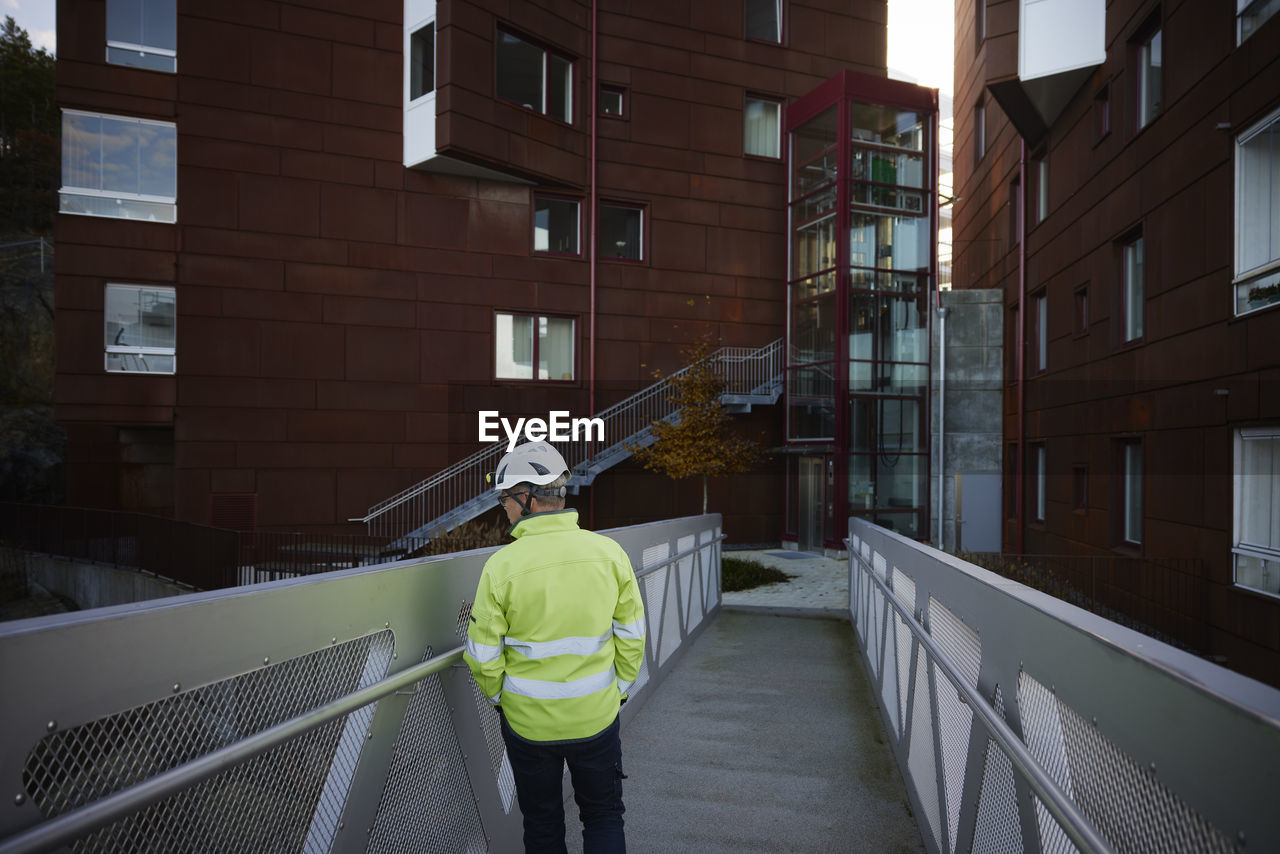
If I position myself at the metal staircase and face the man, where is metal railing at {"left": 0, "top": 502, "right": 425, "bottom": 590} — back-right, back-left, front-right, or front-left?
front-right

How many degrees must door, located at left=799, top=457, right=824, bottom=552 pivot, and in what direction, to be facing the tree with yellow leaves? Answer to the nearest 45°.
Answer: approximately 45° to its right

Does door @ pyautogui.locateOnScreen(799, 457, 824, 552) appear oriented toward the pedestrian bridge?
yes

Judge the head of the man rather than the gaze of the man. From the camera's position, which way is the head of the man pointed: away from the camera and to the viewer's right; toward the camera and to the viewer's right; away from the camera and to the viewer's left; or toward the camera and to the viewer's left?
away from the camera and to the viewer's left

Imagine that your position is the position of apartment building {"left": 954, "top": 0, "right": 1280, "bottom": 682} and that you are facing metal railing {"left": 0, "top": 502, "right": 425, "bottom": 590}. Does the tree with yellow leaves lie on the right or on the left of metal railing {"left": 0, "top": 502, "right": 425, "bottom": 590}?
right

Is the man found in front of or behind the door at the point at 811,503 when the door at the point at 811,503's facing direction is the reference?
in front

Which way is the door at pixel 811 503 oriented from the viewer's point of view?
toward the camera

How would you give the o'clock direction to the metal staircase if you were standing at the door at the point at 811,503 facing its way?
The metal staircase is roughly at 2 o'clock from the door.

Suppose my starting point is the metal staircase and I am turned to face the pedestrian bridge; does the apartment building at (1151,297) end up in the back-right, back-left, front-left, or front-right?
front-left

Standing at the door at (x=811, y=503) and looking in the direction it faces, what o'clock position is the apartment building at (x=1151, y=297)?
The apartment building is roughly at 11 o'clock from the door.

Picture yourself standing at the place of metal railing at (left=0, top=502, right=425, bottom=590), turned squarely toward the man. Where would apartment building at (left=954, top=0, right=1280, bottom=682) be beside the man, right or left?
left
